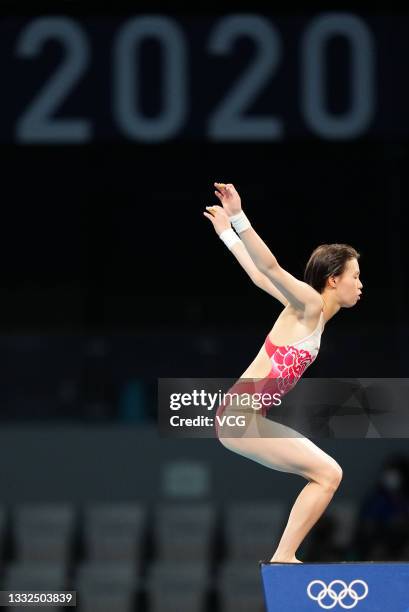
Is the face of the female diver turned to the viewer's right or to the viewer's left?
to the viewer's right

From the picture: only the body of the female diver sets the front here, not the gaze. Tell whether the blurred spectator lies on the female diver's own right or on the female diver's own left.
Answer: on the female diver's own left

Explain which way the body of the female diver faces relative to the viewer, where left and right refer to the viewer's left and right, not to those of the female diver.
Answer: facing to the right of the viewer
